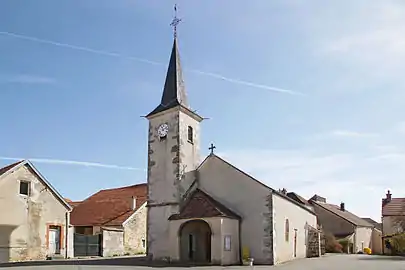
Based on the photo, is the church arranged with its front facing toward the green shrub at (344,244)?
no

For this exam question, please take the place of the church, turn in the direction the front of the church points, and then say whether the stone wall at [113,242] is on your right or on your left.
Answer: on your right

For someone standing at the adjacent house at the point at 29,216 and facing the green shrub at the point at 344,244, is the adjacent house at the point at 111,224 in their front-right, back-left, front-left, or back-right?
front-left

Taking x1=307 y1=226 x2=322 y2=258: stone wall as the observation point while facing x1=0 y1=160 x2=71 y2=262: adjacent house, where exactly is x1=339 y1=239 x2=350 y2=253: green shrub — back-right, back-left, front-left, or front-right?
back-right

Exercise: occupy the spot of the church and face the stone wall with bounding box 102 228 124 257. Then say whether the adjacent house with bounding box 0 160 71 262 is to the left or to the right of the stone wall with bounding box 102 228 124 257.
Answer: left

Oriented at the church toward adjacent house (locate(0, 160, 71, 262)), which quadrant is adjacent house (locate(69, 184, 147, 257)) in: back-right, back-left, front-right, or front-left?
front-right

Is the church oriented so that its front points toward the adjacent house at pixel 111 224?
no

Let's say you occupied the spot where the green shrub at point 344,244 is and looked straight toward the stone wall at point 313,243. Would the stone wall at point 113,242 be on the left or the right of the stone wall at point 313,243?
right

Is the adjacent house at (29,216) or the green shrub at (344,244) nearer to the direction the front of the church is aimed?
the adjacent house

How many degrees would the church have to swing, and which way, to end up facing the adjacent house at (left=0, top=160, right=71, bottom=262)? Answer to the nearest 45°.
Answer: approximately 45° to its right

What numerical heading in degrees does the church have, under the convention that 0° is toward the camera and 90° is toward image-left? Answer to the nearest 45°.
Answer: approximately 45°
